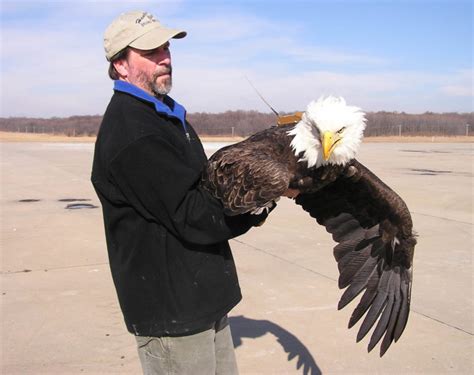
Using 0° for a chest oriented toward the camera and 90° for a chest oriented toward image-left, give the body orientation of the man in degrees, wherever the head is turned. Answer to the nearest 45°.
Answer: approximately 270°

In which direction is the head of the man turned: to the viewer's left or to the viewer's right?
to the viewer's right
